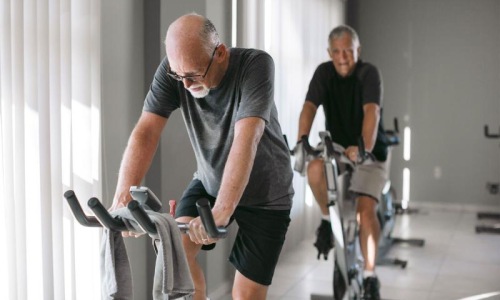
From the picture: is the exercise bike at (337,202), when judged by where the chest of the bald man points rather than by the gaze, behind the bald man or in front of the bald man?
behind

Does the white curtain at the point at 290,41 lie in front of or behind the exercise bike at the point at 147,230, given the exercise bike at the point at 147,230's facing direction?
behind

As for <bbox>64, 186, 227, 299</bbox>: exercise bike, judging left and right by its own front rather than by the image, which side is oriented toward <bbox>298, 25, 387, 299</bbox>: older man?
back

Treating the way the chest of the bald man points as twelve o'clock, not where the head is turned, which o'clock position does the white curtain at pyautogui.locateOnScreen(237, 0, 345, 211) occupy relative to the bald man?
The white curtain is roughly at 5 o'clock from the bald man.

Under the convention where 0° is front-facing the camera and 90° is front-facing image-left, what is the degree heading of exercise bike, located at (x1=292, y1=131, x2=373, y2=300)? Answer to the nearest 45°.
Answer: approximately 0°

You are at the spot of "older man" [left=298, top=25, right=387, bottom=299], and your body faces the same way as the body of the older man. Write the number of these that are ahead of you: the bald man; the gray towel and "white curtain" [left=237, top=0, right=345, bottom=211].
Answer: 2

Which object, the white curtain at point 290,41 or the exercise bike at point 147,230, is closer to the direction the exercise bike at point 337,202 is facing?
the exercise bike

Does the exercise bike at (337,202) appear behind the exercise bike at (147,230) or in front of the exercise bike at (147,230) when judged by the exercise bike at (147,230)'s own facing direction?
behind

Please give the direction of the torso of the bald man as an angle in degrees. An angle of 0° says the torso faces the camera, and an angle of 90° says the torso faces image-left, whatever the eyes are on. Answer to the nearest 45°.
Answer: approximately 45°

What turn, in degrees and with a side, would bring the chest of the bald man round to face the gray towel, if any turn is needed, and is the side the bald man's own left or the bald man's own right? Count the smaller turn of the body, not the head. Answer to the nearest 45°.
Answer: approximately 45° to the bald man's own left
